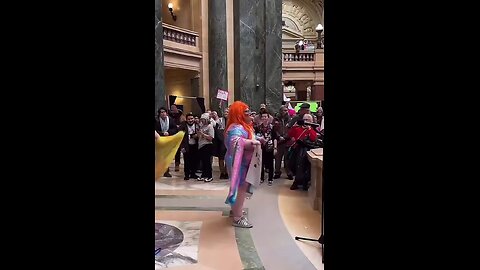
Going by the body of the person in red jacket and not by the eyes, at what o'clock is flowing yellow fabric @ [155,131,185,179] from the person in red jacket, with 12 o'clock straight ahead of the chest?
The flowing yellow fabric is roughly at 2 o'clock from the person in red jacket.

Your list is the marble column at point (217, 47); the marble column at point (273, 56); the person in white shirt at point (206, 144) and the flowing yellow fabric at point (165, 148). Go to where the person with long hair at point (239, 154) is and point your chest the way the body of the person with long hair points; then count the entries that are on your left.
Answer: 3
